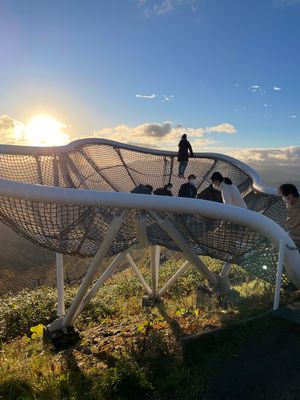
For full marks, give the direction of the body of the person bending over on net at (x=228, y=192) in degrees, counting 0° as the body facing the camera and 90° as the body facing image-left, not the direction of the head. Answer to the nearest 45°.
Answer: approximately 90°

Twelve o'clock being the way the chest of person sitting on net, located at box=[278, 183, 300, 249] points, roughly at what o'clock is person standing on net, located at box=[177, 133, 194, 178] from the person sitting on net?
The person standing on net is roughly at 2 o'clock from the person sitting on net.

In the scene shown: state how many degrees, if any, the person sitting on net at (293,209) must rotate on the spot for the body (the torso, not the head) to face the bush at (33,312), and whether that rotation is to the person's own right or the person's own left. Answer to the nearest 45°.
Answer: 0° — they already face it

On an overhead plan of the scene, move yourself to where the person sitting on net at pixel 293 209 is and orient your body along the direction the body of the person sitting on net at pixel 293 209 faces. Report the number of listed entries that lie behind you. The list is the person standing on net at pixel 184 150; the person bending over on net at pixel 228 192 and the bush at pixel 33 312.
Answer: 0

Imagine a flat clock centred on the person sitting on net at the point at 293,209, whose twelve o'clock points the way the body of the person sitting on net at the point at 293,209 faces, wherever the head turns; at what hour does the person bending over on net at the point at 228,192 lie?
the person bending over on net at the point at 228,192 is roughly at 1 o'clock from the person sitting on net at the point at 293,209.

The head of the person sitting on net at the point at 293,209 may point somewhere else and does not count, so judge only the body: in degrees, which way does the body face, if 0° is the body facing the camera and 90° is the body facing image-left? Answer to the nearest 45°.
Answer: approximately 90°

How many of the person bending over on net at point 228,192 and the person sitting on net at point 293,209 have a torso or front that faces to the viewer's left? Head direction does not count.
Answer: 2

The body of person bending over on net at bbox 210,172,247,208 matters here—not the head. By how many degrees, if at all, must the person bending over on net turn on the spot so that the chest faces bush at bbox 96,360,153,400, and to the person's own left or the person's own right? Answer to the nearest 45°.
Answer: approximately 90° to the person's own left

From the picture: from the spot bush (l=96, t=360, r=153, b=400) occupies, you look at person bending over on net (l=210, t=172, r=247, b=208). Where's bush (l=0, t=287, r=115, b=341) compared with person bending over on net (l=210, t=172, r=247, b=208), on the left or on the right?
left

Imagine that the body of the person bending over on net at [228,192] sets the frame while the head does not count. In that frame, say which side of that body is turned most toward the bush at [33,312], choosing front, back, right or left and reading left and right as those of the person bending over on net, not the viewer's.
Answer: front

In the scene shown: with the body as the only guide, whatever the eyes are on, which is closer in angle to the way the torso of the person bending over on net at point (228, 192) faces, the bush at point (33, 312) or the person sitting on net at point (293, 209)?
the bush

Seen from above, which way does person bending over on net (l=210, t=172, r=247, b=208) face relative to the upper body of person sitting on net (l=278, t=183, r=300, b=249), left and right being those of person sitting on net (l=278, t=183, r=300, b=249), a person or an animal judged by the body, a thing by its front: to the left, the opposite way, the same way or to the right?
the same way

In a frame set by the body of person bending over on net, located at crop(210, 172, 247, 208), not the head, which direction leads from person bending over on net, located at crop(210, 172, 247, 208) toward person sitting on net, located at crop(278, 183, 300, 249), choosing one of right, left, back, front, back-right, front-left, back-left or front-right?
back-left
